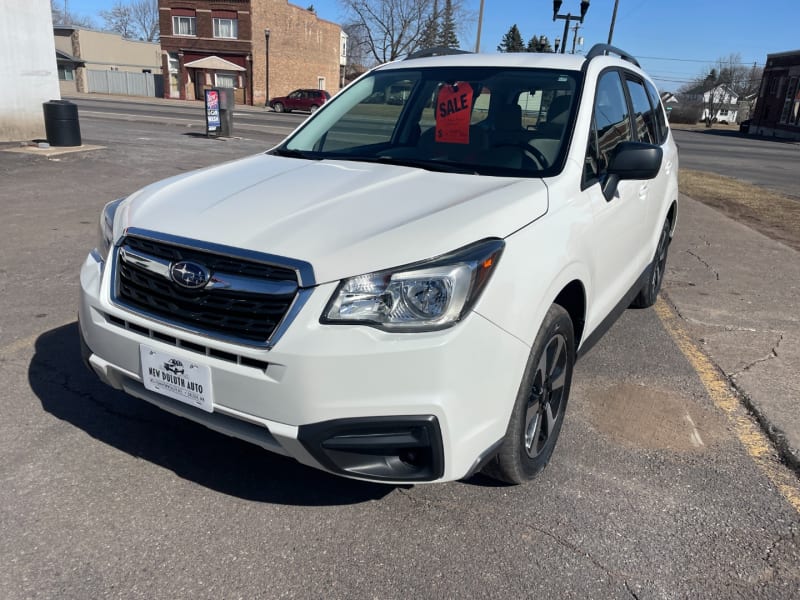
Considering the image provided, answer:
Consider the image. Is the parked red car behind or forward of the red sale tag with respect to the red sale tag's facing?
behind

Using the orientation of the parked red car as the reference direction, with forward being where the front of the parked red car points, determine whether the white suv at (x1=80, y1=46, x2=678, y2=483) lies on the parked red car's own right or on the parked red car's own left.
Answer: on the parked red car's own left

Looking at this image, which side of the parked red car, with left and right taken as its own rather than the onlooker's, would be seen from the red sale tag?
left

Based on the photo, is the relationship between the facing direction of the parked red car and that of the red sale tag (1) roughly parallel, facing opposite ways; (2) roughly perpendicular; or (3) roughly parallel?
roughly perpendicular

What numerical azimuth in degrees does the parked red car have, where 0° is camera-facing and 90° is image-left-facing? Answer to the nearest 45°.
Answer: approximately 90°

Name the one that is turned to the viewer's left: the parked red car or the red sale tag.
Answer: the parked red car

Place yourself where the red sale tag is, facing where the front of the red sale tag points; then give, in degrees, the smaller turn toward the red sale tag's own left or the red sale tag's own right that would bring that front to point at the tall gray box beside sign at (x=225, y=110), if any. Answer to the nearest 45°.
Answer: approximately 135° to the red sale tag's own right

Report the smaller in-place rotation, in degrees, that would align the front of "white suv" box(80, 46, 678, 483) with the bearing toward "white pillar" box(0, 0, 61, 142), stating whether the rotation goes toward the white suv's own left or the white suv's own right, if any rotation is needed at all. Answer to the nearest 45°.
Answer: approximately 90° to the white suv's own right

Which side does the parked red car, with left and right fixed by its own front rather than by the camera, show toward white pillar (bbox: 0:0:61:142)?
left

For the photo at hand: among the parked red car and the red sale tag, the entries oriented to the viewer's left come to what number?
1

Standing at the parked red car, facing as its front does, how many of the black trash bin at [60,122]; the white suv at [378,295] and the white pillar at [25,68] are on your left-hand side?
3

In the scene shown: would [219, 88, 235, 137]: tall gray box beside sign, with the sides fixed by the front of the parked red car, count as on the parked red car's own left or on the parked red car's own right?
on the parked red car's own left
